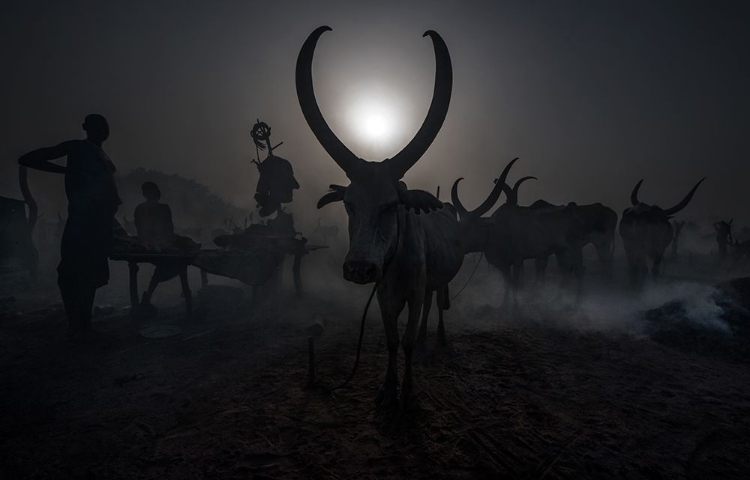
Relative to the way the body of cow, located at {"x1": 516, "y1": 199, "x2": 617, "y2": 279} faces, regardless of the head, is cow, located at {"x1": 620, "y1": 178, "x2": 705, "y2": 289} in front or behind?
behind

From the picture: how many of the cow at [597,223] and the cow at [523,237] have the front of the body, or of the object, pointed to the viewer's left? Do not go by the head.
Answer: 2

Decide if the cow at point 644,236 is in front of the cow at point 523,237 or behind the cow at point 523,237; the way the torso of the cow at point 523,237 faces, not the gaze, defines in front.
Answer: behind

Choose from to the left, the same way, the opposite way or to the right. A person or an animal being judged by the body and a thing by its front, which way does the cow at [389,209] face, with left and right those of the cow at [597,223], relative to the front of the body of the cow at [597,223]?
to the left

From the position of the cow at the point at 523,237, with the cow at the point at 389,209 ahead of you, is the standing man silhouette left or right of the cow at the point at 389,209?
right

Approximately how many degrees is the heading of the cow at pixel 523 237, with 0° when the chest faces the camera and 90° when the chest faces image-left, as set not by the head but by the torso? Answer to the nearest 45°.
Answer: approximately 90°

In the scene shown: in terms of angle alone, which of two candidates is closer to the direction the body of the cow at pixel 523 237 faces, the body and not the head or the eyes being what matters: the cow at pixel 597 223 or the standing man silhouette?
the standing man silhouette

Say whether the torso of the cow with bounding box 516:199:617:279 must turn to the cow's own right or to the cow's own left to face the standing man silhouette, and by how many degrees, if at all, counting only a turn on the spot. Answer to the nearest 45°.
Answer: approximately 45° to the cow's own left

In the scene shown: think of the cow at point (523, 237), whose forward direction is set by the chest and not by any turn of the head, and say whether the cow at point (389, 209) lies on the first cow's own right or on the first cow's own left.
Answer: on the first cow's own left

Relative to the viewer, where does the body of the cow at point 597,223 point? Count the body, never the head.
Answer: to the viewer's left

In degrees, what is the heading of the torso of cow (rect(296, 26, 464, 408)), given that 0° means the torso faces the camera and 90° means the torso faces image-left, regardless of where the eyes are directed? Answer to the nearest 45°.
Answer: approximately 45°
